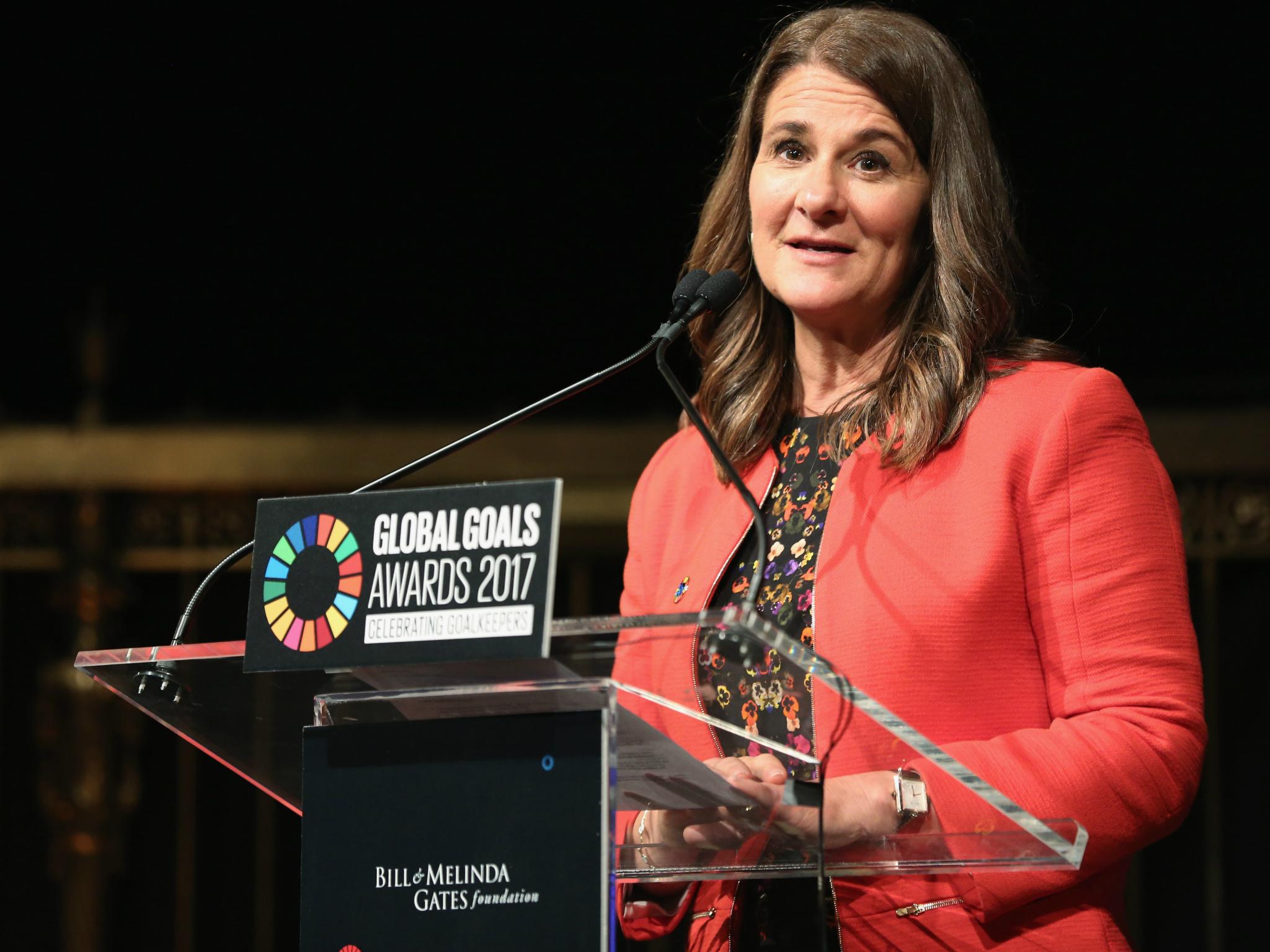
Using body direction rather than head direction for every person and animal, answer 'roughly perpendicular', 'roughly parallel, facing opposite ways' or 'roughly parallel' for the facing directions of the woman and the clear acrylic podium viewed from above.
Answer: roughly parallel

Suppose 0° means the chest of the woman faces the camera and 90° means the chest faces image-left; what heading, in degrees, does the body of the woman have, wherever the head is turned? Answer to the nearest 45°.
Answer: approximately 45°

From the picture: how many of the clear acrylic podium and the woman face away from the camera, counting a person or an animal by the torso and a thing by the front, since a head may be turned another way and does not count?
0

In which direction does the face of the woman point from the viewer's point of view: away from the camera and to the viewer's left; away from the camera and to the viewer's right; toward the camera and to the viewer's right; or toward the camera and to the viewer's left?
toward the camera and to the viewer's left

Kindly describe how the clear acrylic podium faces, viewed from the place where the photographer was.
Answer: facing the viewer and to the left of the viewer
